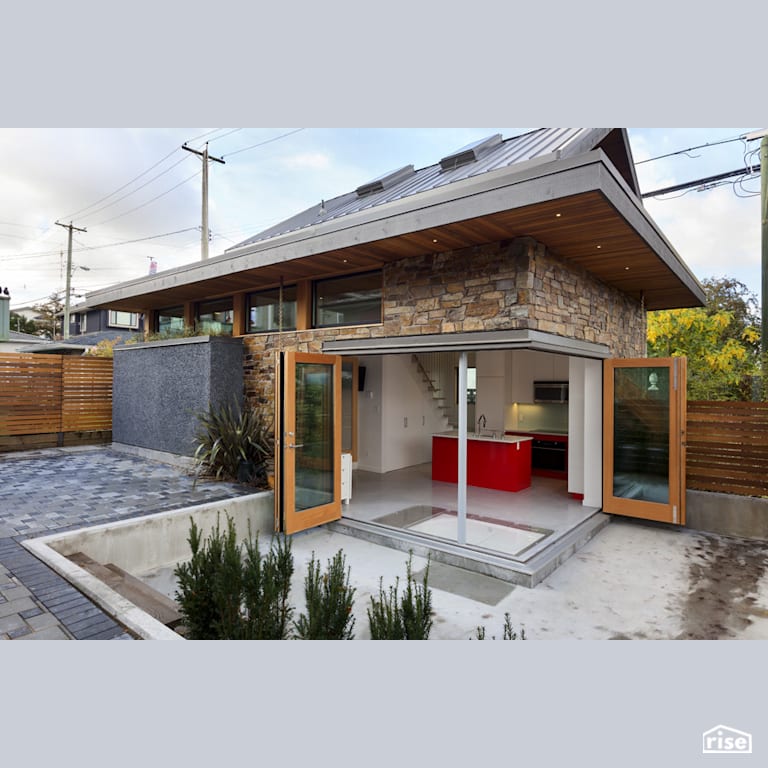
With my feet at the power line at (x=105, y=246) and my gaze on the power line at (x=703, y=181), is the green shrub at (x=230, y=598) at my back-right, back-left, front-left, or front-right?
front-right

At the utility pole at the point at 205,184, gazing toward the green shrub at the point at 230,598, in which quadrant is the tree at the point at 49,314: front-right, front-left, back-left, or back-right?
back-right

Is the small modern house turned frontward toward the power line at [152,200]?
no

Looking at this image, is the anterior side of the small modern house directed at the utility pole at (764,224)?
no

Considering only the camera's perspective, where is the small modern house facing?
facing the viewer and to the left of the viewer

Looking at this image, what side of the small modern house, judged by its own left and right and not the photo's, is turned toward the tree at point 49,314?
right

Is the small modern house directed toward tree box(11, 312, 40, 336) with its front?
no

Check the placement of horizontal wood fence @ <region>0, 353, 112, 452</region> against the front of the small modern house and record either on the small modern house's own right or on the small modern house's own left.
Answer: on the small modern house's own right

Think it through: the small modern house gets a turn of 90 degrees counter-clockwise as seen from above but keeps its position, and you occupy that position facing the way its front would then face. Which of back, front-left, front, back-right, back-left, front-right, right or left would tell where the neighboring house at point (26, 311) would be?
back

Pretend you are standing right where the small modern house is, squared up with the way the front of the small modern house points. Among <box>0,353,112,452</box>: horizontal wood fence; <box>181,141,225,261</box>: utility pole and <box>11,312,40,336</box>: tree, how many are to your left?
0

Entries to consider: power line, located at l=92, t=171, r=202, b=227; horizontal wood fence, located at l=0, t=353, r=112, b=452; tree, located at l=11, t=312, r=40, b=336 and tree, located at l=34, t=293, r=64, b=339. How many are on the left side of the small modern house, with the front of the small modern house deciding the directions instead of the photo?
0

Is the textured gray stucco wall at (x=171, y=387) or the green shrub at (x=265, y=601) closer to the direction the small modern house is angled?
the green shrub

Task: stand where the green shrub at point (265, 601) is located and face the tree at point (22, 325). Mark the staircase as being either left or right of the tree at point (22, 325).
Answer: right

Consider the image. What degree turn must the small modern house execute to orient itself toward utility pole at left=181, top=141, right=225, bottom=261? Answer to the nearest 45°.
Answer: approximately 90° to its right
